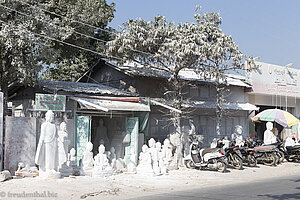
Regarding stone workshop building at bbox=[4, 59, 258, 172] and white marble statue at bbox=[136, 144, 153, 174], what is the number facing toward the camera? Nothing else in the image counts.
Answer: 2

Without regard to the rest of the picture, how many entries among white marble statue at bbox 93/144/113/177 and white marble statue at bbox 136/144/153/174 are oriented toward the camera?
2

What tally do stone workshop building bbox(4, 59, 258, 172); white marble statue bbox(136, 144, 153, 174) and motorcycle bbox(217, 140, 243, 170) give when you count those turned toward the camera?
2

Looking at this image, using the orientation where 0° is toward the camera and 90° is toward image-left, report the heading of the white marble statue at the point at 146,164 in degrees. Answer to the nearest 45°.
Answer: approximately 0°

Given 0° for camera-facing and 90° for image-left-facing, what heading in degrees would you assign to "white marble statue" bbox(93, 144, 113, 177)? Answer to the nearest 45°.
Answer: approximately 0°

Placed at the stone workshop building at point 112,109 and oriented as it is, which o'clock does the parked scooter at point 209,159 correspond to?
The parked scooter is roughly at 10 o'clock from the stone workshop building.
